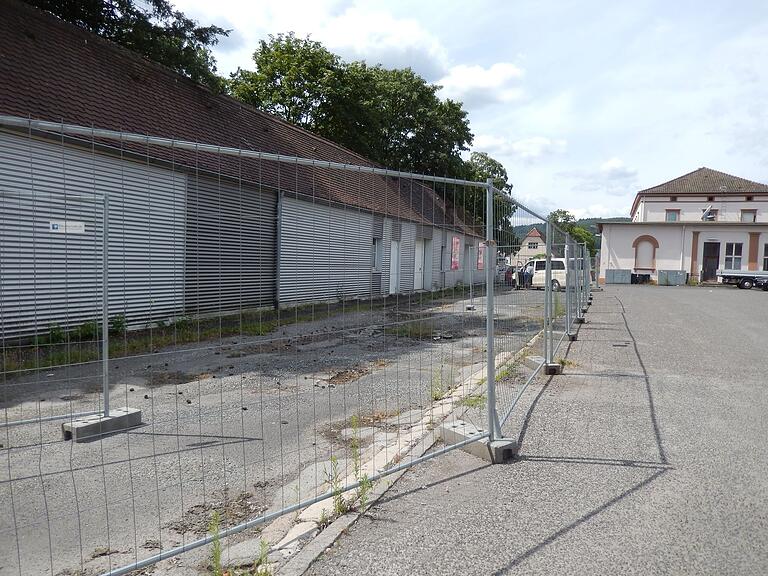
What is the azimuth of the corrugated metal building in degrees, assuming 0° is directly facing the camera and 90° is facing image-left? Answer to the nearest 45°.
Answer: approximately 315°

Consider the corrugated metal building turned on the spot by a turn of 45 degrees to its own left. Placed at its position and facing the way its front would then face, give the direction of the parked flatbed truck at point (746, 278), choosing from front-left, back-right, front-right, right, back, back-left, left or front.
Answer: front-left

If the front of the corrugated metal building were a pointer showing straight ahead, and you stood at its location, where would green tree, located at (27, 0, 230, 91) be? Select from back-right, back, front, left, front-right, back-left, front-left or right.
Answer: back-left
